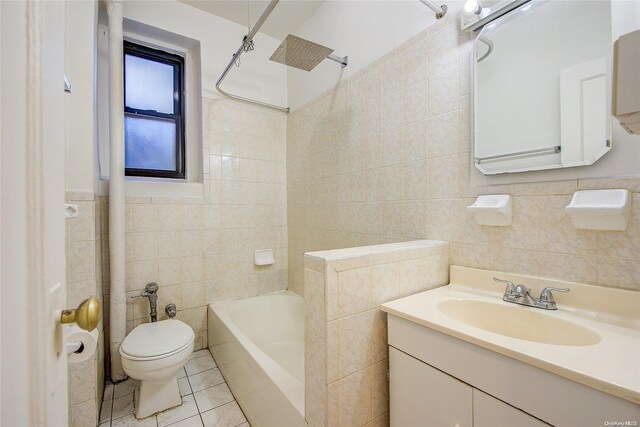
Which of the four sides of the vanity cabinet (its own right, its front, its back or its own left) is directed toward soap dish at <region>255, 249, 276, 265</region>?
right

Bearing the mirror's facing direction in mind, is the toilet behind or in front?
in front

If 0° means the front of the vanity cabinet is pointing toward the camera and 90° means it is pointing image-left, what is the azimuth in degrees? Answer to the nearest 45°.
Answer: approximately 45°

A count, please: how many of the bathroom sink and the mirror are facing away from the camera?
0

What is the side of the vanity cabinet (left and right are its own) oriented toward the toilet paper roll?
front

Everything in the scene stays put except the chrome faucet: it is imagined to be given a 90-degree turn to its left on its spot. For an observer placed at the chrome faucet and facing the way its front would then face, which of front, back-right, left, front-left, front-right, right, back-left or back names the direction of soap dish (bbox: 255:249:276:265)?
back-right

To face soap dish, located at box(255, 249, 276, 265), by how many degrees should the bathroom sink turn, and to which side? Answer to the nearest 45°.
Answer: approximately 45° to its right

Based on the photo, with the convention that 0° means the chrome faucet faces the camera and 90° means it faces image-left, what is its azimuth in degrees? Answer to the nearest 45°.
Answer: approximately 45°

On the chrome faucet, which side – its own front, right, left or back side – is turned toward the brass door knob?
front

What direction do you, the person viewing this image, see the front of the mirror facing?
facing the viewer and to the left of the viewer

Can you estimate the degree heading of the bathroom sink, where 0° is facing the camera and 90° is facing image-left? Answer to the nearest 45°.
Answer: approximately 45°
